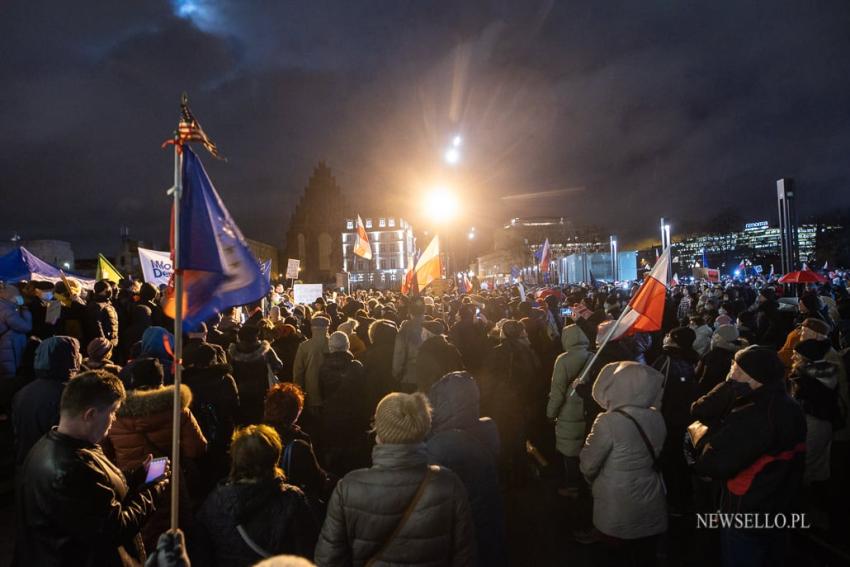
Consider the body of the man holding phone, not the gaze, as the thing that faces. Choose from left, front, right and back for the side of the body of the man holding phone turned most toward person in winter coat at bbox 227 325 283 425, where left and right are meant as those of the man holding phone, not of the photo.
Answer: left

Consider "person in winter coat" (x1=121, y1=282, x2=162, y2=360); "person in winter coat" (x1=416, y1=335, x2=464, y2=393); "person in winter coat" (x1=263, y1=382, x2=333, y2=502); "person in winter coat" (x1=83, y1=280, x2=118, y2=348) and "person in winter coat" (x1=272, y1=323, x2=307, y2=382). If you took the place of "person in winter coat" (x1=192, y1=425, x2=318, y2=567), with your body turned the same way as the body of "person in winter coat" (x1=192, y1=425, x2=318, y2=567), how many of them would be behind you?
0

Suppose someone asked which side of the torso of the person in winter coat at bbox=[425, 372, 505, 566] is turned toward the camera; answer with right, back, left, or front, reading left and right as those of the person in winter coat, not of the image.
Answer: back

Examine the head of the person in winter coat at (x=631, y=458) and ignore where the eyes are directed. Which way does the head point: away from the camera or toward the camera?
away from the camera

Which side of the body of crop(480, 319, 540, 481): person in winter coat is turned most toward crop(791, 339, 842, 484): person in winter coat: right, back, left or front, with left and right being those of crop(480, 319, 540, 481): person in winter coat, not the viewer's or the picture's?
right

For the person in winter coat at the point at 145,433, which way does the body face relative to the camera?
away from the camera

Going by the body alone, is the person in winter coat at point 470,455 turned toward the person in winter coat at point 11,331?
no

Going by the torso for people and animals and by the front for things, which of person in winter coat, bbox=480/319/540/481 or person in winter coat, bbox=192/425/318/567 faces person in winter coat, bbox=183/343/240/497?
person in winter coat, bbox=192/425/318/567

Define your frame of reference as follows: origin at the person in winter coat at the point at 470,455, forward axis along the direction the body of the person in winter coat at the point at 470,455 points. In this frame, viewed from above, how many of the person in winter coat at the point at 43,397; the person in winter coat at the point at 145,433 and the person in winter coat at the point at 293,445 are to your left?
3

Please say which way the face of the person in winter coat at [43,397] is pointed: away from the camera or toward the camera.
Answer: away from the camera

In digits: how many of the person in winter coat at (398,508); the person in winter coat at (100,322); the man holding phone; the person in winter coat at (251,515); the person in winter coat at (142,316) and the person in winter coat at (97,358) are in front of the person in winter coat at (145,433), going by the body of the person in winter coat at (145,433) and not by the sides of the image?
3

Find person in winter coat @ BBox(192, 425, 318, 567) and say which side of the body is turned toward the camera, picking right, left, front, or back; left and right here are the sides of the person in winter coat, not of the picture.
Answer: back

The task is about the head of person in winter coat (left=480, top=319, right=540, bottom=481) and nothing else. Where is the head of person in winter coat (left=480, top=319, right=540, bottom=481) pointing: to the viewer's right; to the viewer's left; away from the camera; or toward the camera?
away from the camera

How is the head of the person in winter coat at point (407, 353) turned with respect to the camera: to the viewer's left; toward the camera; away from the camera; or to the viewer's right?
away from the camera

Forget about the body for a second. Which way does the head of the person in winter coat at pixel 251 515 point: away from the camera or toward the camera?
away from the camera

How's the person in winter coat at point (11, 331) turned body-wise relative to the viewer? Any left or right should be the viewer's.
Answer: facing to the right of the viewer

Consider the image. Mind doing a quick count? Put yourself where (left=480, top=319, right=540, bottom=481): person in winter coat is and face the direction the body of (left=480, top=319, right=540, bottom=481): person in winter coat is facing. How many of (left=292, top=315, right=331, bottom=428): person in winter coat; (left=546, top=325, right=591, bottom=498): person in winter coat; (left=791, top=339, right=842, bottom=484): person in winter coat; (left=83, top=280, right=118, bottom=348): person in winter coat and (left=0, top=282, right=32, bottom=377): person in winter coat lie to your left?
3

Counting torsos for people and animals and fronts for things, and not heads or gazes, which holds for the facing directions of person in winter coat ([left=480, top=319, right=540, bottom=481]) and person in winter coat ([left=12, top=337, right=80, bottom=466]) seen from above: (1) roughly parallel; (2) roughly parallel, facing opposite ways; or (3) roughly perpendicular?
roughly parallel

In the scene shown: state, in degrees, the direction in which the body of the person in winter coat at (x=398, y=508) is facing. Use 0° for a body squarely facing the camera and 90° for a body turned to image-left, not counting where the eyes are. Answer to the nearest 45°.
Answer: approximately 180°

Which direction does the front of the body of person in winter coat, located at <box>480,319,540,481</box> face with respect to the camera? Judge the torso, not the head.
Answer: away from the camera

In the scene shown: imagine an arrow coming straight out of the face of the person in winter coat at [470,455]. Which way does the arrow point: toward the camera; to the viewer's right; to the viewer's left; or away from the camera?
away from the camera
